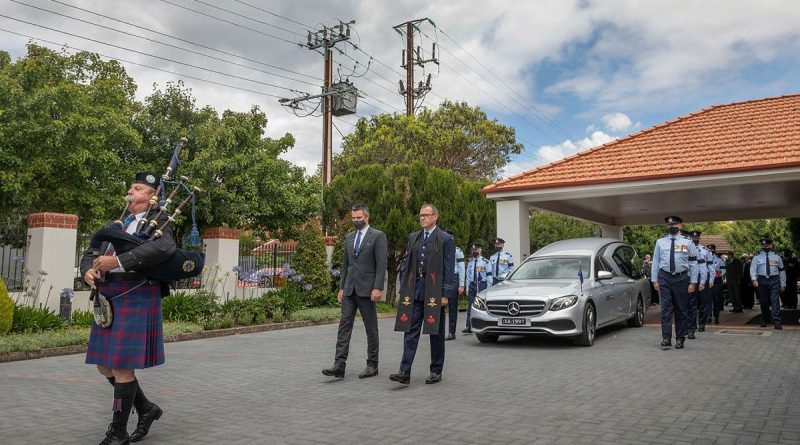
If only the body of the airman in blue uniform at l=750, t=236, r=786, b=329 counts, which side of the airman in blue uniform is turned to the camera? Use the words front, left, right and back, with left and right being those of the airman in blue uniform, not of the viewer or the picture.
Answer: front

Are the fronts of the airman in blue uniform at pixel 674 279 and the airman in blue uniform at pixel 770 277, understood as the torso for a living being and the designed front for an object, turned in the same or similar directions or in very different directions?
same or similar directions

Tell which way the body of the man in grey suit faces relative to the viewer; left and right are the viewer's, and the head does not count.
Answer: facing the viewer and to the left of the viewer

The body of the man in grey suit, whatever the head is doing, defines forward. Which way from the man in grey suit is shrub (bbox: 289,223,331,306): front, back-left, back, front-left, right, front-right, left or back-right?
back-right

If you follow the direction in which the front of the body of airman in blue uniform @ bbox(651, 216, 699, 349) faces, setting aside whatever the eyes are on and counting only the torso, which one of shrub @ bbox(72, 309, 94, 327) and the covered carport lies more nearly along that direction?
the shrub

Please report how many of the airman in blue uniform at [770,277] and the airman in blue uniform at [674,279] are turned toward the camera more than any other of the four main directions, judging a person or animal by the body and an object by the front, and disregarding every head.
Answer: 2

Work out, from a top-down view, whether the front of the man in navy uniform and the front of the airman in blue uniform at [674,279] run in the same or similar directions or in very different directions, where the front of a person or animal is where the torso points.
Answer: same or similar directions

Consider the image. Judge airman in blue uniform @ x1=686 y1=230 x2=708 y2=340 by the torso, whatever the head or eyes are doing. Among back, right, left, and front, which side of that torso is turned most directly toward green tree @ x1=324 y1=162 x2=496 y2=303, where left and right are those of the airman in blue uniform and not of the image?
right

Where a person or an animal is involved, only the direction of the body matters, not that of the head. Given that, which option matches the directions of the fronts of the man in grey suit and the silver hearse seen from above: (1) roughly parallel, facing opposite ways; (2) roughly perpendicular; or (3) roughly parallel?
roughly parallel

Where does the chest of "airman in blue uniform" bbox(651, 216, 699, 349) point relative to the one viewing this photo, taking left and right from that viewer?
facing the viewer

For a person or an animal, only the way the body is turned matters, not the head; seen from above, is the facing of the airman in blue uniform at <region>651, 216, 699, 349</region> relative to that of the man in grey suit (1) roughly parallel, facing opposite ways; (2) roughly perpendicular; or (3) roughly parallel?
roughly parallel

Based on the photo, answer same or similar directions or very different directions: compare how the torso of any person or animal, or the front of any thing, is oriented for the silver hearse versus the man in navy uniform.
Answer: same or similar directions
